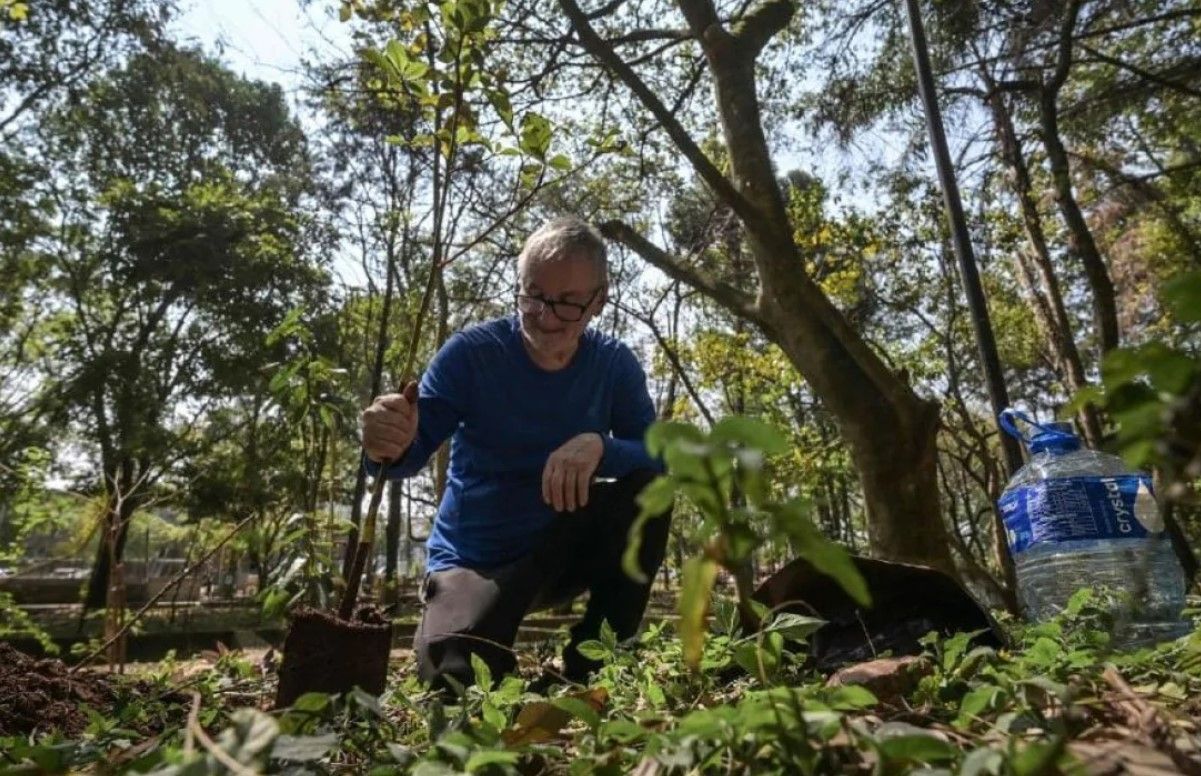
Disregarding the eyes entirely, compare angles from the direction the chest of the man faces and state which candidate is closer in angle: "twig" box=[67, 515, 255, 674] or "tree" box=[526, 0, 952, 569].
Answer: the twig

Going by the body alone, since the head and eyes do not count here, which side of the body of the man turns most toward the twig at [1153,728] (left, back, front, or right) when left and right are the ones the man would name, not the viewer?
front

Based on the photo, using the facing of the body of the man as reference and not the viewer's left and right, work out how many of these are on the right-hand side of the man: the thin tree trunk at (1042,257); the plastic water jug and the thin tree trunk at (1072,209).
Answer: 0

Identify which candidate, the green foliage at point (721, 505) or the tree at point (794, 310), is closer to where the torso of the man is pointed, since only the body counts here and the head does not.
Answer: the green foliage

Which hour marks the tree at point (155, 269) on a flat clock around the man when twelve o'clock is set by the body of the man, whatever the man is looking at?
The tree is roughly at 5 o'clock from the man.

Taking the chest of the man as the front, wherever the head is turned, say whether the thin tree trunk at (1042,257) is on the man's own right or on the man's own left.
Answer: on the man's own left

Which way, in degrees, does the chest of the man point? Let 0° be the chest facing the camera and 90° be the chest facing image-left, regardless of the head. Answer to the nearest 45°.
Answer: approximately 0°

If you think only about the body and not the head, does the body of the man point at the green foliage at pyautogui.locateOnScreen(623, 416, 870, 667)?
yes

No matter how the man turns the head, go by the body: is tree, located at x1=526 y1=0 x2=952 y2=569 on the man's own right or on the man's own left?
on the man's own left

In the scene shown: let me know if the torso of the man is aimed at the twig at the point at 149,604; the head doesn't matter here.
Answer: no

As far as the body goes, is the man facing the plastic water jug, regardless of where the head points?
no

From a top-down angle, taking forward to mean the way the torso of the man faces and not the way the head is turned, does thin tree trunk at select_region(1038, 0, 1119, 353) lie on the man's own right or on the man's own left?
on the man's own left

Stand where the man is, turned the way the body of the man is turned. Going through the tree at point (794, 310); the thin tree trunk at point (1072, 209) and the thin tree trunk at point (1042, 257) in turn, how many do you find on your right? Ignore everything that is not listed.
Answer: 0

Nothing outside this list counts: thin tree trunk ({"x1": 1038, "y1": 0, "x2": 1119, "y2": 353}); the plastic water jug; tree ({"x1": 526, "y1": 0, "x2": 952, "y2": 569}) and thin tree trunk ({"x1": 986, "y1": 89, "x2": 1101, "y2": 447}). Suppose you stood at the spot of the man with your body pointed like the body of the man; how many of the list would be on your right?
0
